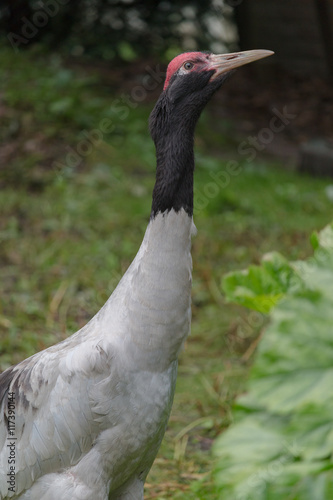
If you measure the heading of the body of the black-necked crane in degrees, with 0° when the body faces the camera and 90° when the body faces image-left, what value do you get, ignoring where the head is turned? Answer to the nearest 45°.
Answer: approximately 270°
